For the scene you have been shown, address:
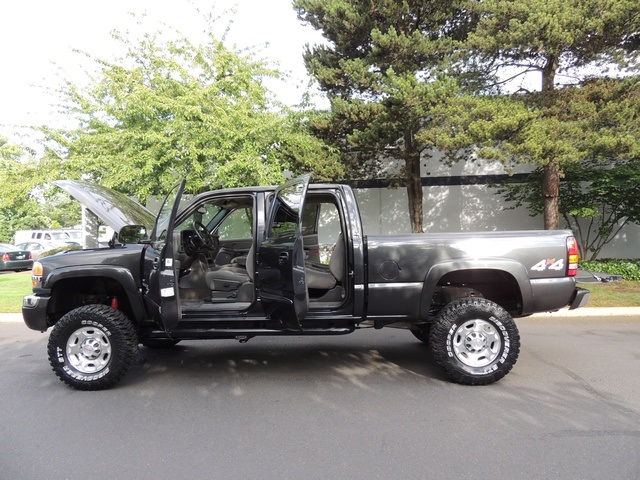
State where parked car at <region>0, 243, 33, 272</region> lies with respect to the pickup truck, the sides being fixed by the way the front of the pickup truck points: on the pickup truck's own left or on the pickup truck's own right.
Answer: on the pickup truck's own right

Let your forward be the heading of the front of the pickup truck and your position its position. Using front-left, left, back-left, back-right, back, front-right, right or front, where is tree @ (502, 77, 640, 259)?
back-right

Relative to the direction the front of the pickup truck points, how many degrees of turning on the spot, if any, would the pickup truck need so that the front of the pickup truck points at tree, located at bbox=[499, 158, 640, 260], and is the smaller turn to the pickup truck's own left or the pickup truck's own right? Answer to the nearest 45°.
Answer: approximately 135° to the pickup truck's own right

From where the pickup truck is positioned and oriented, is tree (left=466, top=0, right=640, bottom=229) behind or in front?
behind

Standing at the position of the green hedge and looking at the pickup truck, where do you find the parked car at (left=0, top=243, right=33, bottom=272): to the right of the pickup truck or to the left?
right

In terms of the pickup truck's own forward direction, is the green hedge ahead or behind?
behind

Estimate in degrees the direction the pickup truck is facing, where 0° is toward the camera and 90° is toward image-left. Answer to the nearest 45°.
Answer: approximately 90°

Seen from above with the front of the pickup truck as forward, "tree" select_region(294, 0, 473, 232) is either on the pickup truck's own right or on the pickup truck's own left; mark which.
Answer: on the pickup truck's own right

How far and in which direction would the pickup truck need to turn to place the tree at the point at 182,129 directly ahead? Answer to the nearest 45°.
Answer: approximately 45° to its right

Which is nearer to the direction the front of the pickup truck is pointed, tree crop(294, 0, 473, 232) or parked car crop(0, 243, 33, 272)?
the parked car
